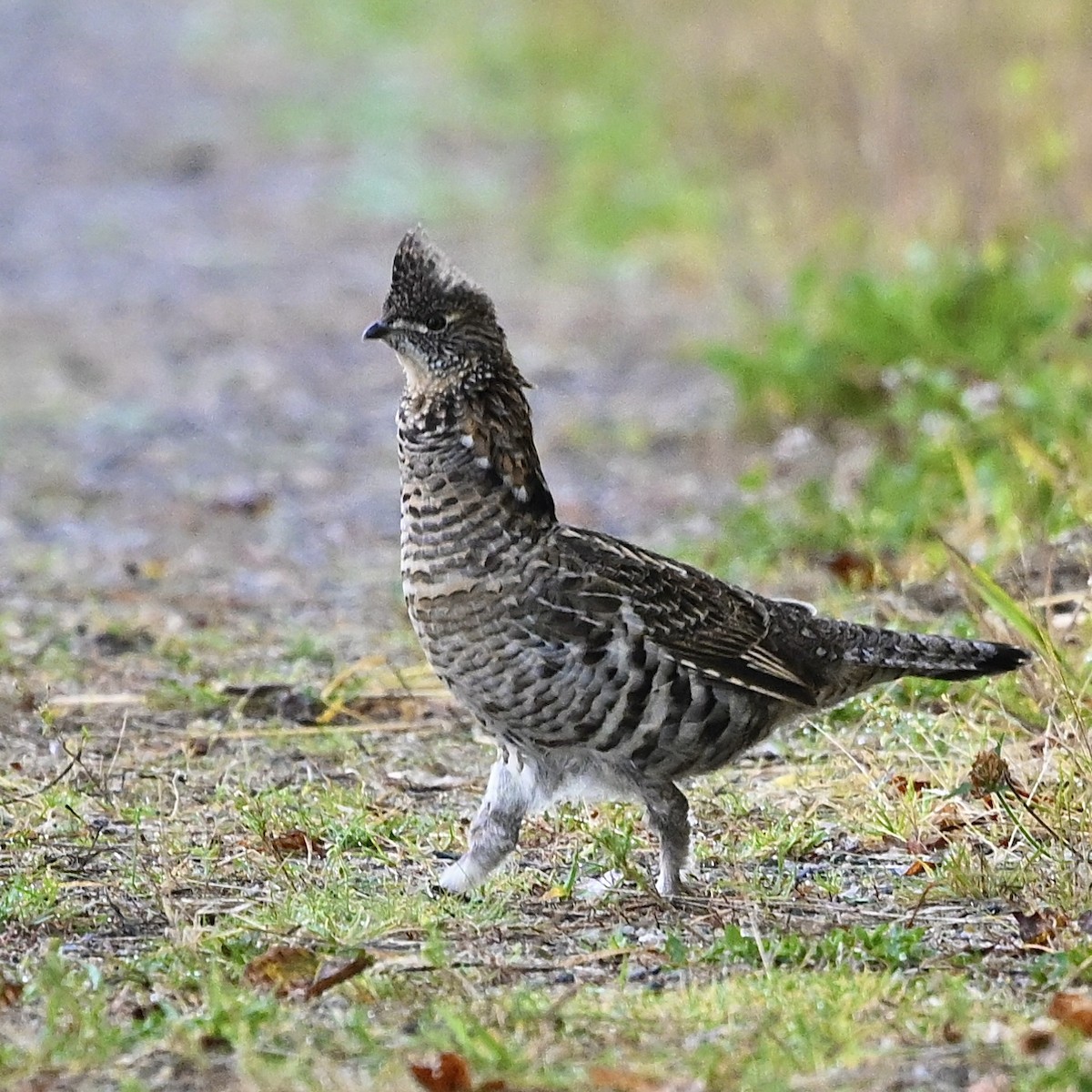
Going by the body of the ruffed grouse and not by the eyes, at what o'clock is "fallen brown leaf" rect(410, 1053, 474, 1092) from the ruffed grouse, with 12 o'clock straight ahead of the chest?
The fallen brown leaf is roughly at 9 o'clock from the ruffed grouse.

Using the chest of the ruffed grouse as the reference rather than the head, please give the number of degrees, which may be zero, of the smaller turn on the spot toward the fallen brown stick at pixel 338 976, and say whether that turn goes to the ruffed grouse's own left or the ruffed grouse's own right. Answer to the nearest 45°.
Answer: approximately 90° to the ruffed grouse's own left

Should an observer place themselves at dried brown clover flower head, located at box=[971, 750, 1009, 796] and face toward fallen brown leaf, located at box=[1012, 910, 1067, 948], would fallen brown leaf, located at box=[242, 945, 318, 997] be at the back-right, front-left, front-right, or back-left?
front-right

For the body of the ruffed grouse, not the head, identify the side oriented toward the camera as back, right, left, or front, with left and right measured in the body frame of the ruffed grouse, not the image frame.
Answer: left

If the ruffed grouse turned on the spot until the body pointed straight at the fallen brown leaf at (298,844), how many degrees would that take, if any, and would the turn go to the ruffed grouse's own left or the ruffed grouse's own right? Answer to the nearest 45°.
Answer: approximately 45° to the ruffed grouse's own right

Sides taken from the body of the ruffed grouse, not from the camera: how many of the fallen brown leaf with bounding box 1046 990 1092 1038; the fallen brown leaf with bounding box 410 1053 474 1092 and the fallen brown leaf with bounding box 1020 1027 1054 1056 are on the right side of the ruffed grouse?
0

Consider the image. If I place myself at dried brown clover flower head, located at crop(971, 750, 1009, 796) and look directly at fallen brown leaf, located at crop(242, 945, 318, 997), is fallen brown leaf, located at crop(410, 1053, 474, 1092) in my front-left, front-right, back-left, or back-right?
front-left

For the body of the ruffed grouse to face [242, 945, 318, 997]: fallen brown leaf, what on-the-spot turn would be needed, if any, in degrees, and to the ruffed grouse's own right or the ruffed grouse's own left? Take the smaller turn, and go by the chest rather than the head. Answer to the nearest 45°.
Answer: approximately 45° to the ruffed grouse's own left

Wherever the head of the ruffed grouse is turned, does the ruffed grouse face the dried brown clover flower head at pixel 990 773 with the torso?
no

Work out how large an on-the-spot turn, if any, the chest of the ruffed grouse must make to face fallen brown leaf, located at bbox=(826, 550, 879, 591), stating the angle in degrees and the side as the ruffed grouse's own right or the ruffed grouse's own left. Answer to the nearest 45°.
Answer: approximately 90° to the ruffed grouse's own right

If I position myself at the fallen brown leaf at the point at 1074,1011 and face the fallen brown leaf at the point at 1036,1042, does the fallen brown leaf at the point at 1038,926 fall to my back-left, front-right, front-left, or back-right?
back-right
